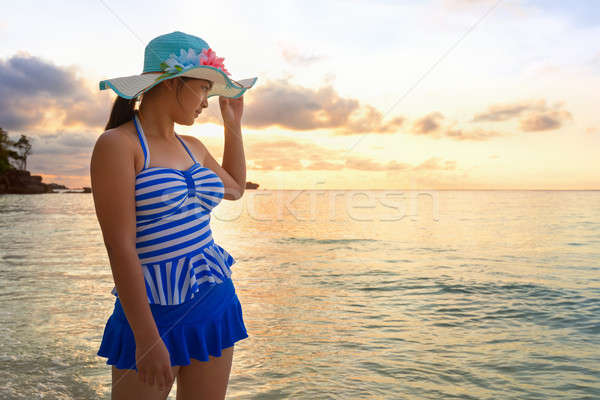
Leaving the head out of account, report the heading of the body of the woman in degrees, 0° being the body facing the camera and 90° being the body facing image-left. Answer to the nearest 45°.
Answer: approximately 315°
